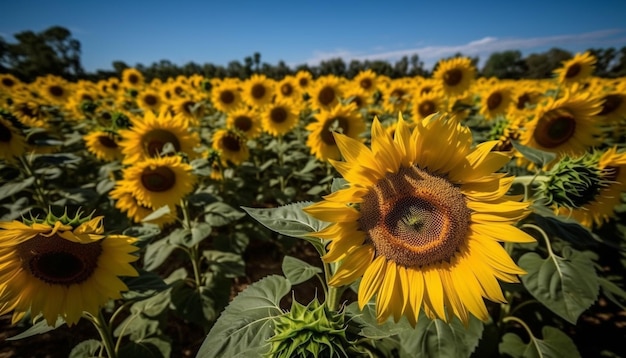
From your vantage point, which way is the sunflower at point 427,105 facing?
toward the camera

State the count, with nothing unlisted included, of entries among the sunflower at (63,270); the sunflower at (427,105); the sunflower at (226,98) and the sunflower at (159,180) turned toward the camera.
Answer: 4

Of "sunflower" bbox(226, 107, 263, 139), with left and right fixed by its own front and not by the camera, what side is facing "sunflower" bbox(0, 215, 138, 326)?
front

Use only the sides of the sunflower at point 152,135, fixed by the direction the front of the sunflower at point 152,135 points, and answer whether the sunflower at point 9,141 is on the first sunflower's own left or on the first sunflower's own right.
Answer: on the first sunflower's own right

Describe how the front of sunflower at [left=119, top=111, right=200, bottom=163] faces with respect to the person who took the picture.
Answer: facing the viewer

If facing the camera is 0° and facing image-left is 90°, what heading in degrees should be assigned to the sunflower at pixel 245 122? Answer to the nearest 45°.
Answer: approximately 0°

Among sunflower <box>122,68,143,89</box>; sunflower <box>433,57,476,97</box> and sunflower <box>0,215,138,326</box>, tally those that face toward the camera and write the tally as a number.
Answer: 3

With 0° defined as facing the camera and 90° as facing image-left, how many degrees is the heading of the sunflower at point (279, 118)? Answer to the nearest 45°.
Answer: approximately 0°

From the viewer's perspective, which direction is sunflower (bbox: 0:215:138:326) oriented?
toward the camera

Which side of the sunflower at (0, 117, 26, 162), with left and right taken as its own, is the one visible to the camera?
front

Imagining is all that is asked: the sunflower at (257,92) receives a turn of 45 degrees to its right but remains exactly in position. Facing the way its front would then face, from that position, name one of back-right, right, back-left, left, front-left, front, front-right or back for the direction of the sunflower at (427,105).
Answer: left

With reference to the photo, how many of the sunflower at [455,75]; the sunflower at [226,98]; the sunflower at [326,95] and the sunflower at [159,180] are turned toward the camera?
4

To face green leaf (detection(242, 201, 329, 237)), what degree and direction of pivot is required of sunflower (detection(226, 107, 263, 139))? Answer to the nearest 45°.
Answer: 0° — it already faces it

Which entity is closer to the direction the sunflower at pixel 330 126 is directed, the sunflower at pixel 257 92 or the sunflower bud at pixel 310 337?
the sunflower bud

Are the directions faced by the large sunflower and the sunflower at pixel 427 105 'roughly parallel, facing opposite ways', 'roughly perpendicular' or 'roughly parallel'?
roughly parallel

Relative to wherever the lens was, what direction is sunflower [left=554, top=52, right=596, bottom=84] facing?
facing the viewer and to the left of the viewer

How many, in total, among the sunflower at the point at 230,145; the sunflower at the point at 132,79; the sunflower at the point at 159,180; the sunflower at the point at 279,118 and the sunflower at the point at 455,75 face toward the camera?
5
